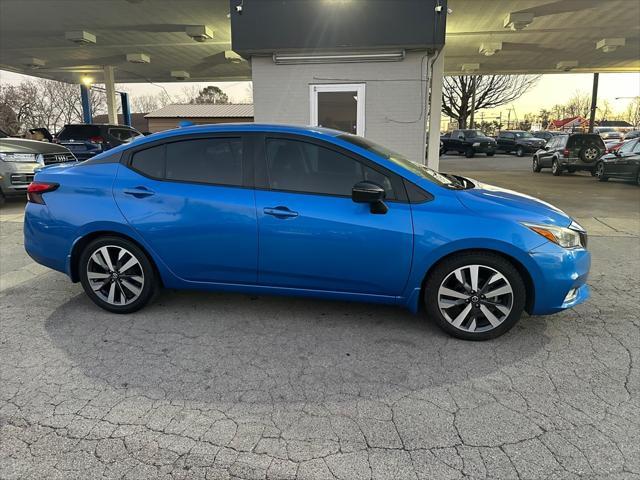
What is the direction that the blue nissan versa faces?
to the viewer's right

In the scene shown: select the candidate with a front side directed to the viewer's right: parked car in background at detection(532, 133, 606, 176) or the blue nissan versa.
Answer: the blue nissan versa

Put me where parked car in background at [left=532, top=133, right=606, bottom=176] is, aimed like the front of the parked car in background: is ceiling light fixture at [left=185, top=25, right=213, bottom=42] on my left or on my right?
on my left

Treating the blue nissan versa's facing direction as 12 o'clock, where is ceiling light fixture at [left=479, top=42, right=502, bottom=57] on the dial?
The ceiling light fixture is roughly at 10 o'clock from the blue nissan versa.

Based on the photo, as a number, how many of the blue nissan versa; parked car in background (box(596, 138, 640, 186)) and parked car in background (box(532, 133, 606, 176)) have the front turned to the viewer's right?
1

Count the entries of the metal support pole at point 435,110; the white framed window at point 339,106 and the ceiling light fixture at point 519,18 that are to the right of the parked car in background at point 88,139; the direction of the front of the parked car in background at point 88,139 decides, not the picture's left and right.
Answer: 3

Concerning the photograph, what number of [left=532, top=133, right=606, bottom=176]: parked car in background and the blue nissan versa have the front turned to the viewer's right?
1

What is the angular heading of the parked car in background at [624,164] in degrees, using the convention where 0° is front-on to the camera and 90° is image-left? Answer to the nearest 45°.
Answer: approximately 135°

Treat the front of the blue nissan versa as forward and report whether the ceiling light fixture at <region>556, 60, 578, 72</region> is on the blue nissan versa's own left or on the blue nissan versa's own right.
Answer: on the blue nissan versa's own left

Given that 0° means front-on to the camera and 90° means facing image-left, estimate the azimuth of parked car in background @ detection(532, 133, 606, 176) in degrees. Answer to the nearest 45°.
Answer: approximately 135°

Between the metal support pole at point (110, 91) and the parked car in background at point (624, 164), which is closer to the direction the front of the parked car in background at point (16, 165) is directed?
the parked car in background

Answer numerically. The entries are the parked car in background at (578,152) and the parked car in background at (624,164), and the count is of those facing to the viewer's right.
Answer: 0

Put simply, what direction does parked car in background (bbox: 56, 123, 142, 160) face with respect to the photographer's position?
facing away from the viewer and to the right of the viewer

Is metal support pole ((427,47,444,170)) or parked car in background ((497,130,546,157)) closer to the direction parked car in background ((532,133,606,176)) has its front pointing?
the parked car in background

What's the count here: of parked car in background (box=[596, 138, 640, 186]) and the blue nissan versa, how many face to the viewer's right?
1

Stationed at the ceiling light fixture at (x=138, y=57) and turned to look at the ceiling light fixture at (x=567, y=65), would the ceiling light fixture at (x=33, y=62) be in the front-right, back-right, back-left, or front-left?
back-left
